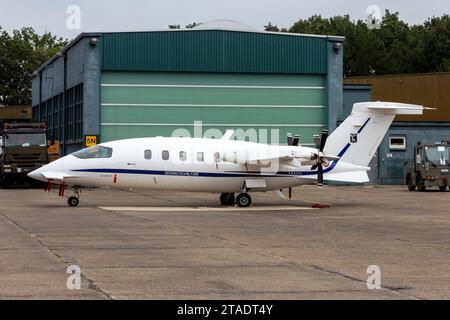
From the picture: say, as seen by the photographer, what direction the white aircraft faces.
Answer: facing to the left of the viewer
